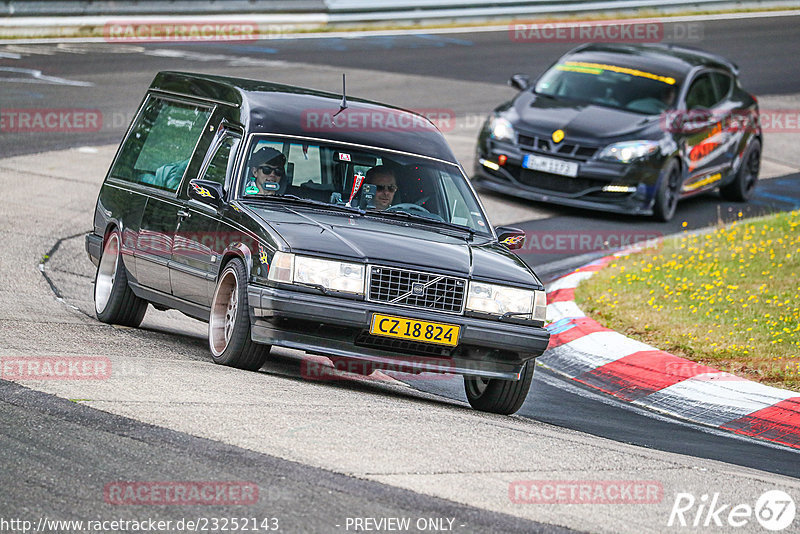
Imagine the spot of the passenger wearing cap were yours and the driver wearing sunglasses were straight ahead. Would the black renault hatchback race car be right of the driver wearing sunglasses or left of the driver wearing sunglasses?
left

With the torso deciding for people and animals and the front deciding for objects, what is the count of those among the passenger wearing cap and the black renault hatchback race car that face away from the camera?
0

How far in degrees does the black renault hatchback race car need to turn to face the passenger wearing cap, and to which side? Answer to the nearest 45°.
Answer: approximately 45° to its left

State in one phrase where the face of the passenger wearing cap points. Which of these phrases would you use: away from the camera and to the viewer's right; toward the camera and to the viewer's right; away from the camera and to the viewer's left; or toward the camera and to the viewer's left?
toward the camera and to the viewer's right

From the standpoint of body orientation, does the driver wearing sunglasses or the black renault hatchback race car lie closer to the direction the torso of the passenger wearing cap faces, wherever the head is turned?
the driver wearing sunglasses

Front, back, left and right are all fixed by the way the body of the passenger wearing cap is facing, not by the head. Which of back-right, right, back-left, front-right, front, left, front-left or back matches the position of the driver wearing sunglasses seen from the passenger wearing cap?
front-left

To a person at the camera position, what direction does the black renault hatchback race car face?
facing the viewer and to the left of the viewer

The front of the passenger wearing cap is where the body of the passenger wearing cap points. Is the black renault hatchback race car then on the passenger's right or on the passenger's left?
on the passenger's left

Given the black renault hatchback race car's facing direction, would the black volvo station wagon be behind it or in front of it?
in front

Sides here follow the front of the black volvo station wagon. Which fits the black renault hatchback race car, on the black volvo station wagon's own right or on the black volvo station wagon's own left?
on the black volvo station wagon's own left

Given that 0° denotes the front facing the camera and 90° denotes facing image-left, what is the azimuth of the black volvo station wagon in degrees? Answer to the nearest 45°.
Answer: approximately 315°

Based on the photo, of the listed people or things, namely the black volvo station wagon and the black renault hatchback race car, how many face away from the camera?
0

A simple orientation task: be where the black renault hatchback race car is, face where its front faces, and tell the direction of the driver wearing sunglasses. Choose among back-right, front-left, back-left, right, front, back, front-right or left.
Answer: front-left
